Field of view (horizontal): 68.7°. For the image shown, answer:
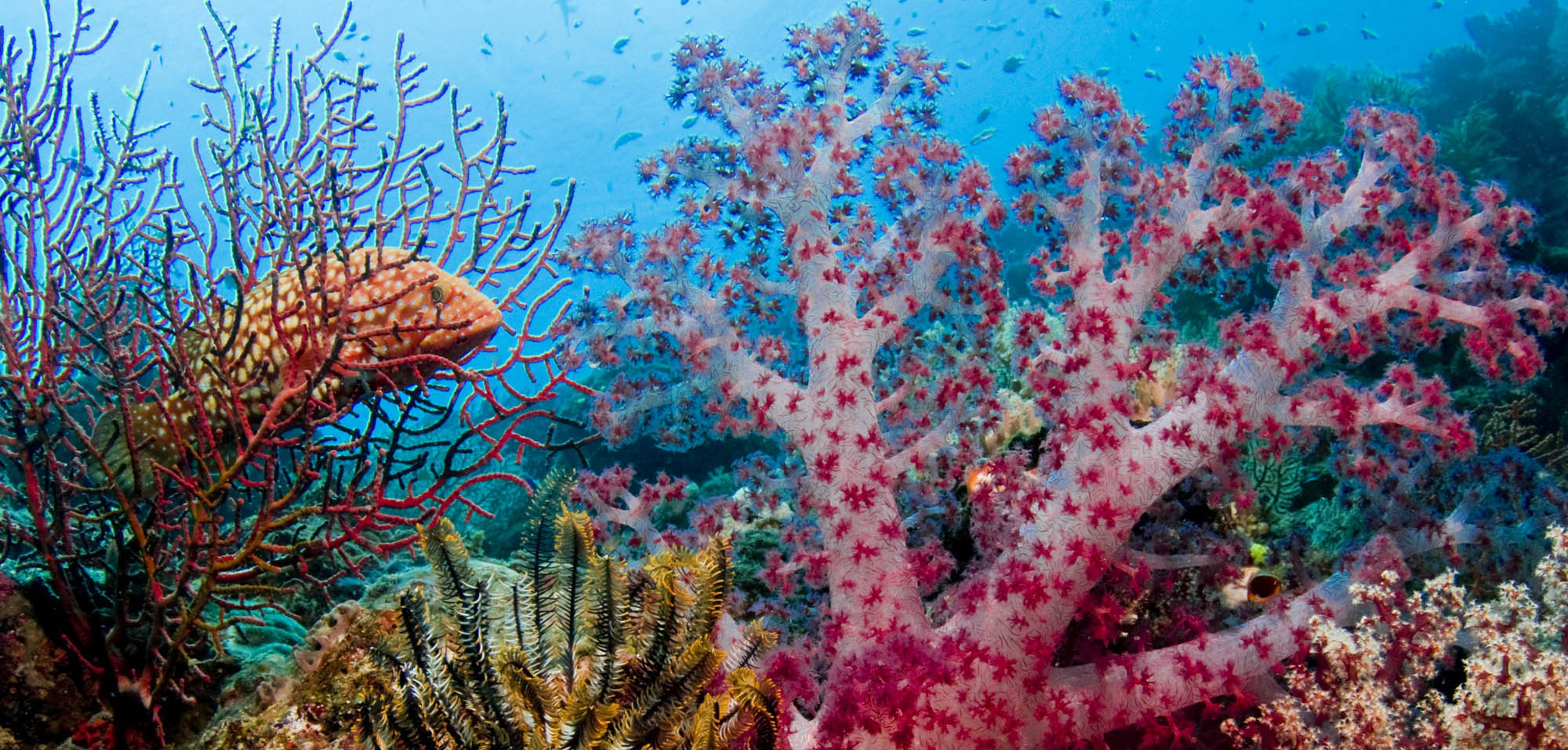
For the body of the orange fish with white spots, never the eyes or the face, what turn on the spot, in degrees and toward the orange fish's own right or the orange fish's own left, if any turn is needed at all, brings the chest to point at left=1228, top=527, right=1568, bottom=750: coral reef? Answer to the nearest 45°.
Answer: approximately 45° to the orange fish's own right

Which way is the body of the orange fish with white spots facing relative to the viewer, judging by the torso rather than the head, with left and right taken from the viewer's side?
facing to the right of the viewer

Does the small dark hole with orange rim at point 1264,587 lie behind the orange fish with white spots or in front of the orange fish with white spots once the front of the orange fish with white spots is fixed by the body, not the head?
in front

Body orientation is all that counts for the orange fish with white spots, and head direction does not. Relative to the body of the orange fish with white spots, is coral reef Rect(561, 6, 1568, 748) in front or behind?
in front
